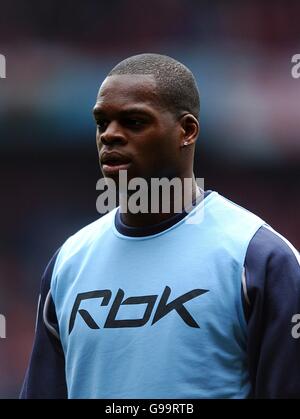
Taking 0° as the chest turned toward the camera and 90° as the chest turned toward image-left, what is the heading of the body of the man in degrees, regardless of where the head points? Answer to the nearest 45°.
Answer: approximately 45°
